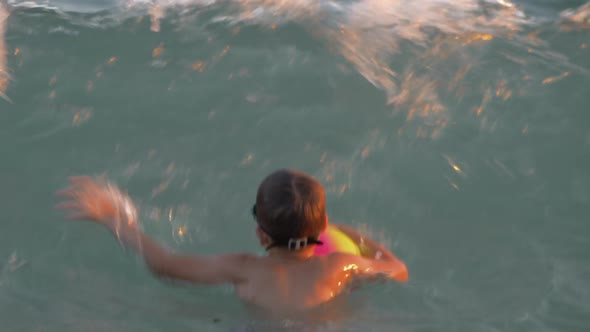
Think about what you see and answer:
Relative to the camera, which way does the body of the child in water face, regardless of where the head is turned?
away from the camera
